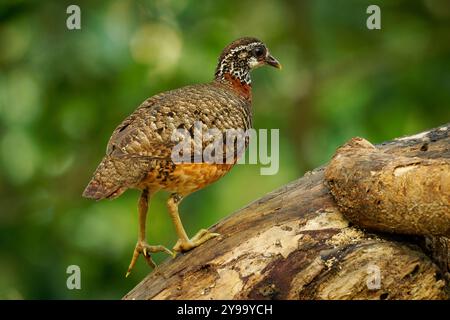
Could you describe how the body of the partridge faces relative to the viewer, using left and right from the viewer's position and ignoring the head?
facing to the right of the viewer
